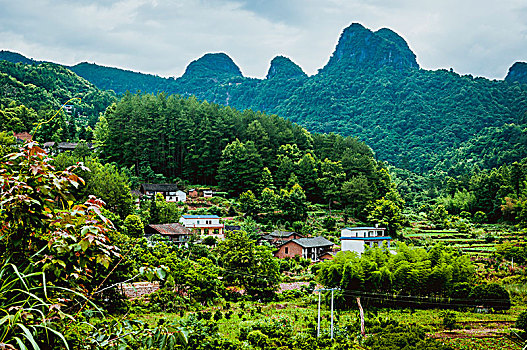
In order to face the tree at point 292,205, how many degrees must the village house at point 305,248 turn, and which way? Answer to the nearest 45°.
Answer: approximately 135° to its left

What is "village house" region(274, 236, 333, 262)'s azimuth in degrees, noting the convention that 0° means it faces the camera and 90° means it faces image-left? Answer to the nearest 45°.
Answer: approximately 315°

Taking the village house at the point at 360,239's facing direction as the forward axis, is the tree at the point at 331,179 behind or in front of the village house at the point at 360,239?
behind

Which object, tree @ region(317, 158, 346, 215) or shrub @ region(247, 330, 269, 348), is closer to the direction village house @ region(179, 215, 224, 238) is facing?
the shrub

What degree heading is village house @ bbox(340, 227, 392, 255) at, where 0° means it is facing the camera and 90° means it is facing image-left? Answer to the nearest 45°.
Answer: approximately 315°

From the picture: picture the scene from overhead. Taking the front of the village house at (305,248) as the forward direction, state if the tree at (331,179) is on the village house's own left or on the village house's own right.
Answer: on the village house's own left

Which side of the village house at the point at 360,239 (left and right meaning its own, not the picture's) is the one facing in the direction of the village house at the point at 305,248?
right
